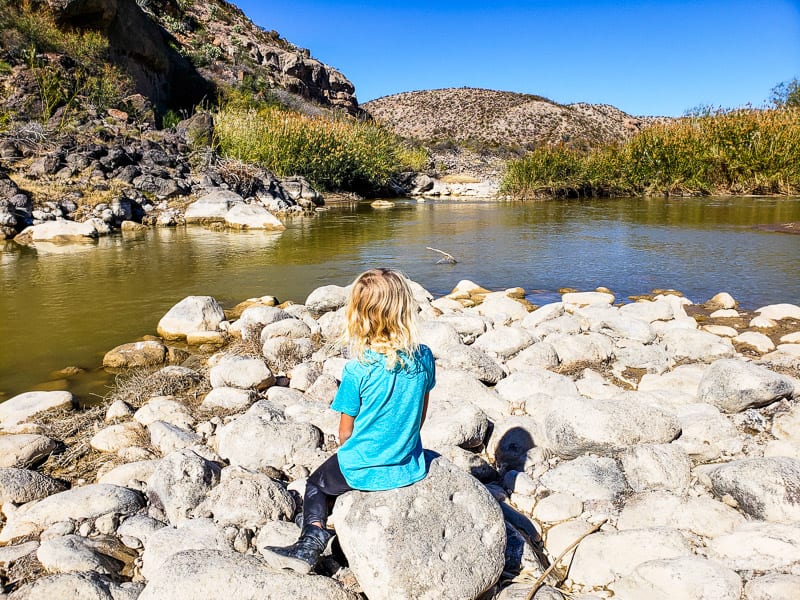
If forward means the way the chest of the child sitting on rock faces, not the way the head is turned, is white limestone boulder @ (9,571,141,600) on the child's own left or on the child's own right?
on the child's own left

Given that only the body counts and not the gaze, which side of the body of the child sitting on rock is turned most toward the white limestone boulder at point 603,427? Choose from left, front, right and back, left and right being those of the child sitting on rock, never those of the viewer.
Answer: right

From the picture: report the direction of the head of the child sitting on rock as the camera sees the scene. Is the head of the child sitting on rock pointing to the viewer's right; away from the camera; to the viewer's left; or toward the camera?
away from the camera

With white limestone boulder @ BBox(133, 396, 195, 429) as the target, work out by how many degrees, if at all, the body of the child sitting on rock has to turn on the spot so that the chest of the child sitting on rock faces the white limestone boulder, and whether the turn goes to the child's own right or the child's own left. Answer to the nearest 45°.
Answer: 0° — they already face it

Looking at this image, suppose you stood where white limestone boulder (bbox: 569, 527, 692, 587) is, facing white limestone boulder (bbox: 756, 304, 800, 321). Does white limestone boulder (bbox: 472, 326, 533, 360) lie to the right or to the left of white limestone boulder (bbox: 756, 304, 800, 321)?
left

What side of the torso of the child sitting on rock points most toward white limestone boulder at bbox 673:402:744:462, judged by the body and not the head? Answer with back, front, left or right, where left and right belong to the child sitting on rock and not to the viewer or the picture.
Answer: right

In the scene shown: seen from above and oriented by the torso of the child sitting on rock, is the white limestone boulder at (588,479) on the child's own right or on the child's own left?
on the child's own right

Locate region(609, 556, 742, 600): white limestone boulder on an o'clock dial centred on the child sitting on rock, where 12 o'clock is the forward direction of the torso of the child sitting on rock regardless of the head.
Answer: The white limestone boulder is roughly at 5 o'clock from the child sitting on rock.

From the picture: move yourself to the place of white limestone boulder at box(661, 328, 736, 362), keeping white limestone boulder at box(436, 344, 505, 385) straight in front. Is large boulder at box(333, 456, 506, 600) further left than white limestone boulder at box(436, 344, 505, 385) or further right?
left

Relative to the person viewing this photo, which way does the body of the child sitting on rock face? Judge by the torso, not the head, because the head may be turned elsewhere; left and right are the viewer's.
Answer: facing away from the viewer and to the left of the viewer

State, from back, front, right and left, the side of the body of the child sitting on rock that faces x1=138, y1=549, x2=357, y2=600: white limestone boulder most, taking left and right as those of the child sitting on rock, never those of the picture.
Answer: left
